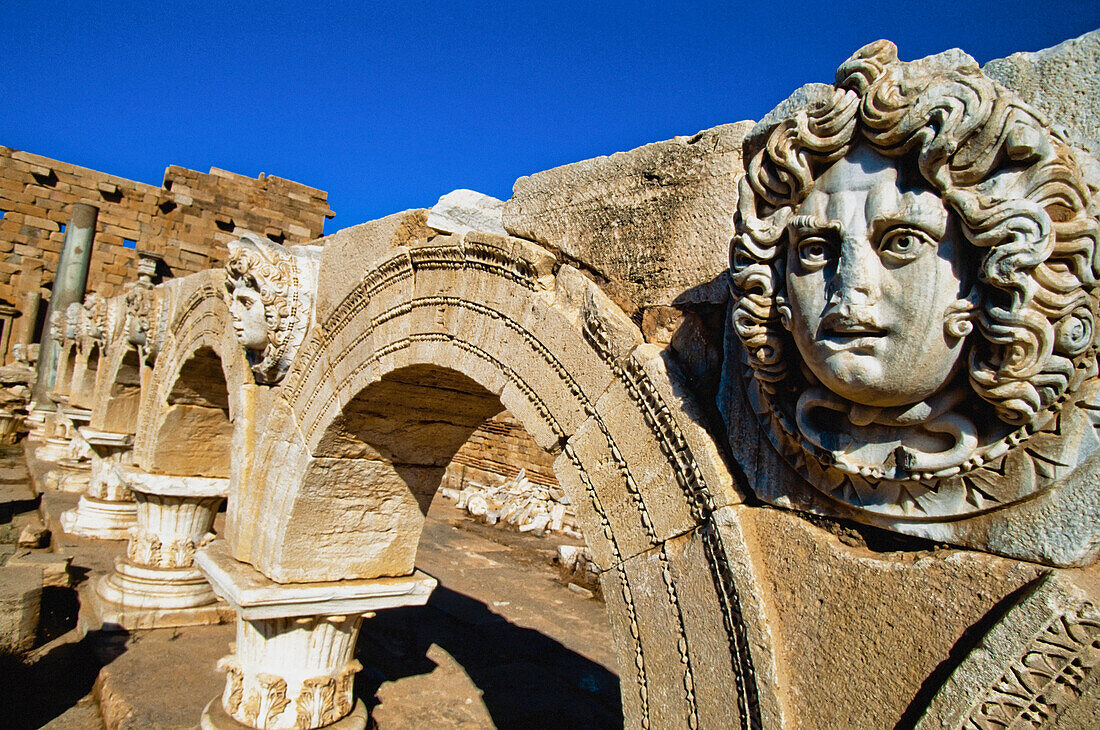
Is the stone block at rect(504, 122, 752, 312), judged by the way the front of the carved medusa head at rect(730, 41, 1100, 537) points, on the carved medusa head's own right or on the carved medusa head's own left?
on the carved medusa head's own right

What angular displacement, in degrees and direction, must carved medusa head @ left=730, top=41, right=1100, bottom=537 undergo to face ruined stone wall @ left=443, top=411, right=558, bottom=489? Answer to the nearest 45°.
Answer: approximately 90° to its right

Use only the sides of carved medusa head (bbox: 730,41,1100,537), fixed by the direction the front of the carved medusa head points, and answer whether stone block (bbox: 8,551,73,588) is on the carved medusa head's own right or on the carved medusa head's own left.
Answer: on the carved medusa head's own right

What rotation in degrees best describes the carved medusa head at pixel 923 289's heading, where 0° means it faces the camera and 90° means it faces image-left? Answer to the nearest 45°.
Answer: approximately 45°
